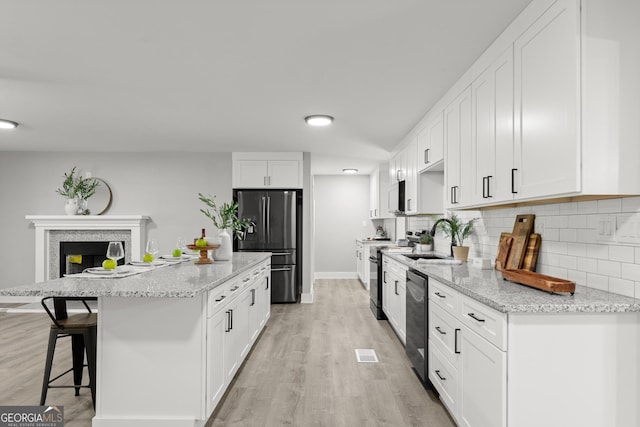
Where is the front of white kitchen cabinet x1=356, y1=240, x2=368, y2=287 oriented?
to the viewer's left

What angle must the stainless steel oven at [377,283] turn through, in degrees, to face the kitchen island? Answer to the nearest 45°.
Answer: approximately 90° to its left

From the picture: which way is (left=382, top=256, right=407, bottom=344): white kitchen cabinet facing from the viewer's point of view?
to the viewer's left

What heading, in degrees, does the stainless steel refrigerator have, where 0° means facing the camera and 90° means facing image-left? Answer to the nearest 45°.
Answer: approximately 0°

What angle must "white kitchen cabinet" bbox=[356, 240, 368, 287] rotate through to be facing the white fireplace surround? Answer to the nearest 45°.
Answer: approximately 45° to its left

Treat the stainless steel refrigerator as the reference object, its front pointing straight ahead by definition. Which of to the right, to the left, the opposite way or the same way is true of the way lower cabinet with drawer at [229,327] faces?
to the left

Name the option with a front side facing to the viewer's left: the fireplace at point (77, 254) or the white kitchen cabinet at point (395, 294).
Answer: the white kitchen cabinet

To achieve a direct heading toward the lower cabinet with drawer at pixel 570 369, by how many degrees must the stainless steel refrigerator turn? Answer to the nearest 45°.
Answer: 0° — it already faces it

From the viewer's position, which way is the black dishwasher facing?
facing to the left of the viewer

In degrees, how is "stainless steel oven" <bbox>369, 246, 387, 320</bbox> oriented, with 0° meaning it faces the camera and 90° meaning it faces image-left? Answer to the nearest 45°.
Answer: approximately 90°

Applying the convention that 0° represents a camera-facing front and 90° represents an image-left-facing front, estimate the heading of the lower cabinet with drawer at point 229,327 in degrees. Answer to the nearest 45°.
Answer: approximately 270°

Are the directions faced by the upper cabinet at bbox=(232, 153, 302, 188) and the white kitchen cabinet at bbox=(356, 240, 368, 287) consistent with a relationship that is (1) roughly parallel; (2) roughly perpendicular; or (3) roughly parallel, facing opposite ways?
roughly perpendicular

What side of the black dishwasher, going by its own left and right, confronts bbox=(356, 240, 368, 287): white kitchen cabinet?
right
